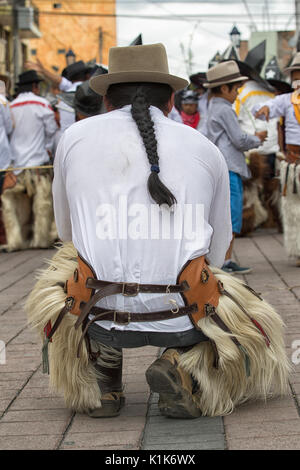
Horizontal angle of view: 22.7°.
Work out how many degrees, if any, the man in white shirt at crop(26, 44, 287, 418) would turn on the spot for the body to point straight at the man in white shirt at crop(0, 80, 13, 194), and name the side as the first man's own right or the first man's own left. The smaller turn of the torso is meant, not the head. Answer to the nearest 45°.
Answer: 0° — they already face them

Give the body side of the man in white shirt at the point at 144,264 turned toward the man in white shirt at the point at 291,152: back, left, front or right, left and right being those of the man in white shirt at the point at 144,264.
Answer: front

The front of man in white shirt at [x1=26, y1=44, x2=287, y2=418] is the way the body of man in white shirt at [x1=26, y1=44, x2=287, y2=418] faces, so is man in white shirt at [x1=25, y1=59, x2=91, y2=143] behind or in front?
in front

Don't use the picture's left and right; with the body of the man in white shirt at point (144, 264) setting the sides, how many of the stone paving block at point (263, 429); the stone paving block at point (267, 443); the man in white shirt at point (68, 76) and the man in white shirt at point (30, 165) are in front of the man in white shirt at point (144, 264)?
2

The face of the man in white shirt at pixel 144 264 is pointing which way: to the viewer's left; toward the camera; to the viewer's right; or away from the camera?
away from the camera

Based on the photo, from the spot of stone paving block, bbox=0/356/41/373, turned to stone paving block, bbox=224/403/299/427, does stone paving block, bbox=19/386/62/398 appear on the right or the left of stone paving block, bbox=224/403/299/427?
right

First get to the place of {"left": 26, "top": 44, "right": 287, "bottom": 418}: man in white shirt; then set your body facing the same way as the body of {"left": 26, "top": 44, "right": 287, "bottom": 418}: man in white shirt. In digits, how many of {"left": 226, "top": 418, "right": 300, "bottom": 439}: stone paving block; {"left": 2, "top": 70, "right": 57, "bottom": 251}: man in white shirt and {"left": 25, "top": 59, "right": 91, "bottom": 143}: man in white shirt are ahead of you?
2

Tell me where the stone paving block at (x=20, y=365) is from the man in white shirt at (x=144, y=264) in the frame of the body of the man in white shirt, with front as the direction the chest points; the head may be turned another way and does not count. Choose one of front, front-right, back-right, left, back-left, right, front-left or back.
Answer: front-left

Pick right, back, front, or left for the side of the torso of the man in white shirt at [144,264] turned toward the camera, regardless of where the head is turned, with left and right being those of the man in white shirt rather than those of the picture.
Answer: back
